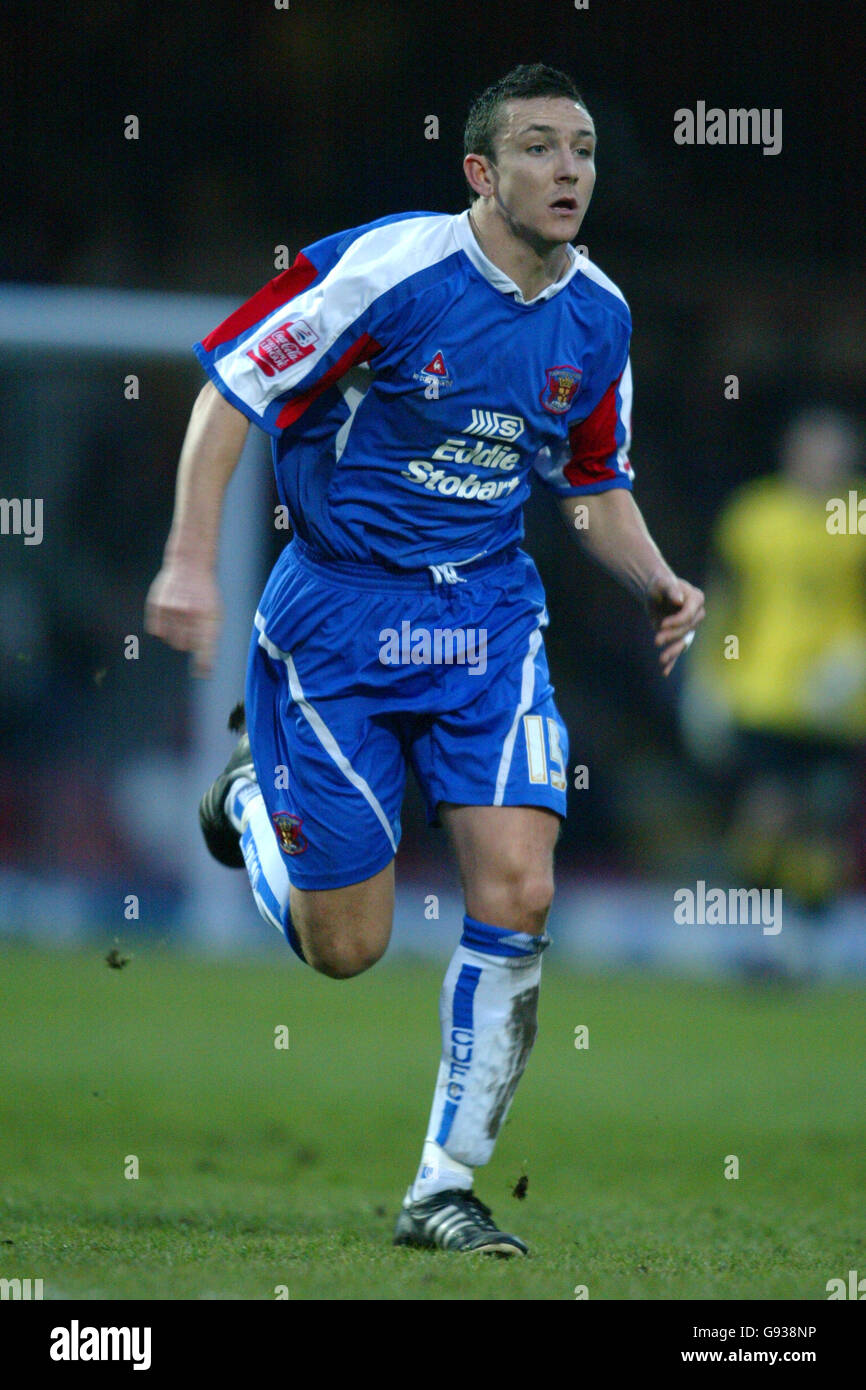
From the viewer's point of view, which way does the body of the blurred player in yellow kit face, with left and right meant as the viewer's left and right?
facing the viewer and to the right of the viewer
